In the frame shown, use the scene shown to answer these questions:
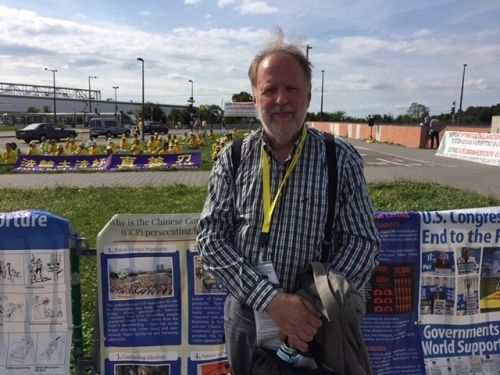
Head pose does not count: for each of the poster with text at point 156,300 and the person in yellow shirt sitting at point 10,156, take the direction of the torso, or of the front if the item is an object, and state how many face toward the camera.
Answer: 2

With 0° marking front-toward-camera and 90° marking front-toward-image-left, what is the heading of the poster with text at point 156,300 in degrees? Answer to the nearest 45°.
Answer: approximately 0°

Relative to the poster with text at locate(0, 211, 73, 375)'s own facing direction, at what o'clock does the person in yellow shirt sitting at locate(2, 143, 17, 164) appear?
The person in yellow shirt sitting is roughly at 6 o'clock from the poster with text.

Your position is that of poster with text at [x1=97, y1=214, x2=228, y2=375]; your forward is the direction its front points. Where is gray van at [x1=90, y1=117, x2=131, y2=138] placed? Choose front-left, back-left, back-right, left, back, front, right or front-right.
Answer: back

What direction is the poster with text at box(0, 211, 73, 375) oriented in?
toward the camera

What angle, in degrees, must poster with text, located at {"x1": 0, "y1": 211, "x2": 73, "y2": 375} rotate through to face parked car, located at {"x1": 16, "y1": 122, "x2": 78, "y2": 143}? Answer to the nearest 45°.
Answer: approximately 180°

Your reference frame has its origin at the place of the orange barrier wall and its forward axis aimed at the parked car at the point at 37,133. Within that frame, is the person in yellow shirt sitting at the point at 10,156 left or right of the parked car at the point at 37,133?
left

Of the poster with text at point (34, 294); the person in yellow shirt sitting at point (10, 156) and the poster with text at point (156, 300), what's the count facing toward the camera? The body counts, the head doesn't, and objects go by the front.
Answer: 3

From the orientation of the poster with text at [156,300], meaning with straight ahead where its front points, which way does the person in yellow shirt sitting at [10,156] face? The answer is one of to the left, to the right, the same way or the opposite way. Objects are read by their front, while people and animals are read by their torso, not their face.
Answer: the same way

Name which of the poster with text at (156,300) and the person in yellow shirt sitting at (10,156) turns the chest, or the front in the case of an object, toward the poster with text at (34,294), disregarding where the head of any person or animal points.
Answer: the person in yellow shirt sitting

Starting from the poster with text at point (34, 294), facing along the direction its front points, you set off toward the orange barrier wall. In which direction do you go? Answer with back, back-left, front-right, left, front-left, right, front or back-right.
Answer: back-left

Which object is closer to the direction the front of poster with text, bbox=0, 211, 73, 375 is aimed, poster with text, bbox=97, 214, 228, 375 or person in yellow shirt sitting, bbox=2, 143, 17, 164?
the poster with text

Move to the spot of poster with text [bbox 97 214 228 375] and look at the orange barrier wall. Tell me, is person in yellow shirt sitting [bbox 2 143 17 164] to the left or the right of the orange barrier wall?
left

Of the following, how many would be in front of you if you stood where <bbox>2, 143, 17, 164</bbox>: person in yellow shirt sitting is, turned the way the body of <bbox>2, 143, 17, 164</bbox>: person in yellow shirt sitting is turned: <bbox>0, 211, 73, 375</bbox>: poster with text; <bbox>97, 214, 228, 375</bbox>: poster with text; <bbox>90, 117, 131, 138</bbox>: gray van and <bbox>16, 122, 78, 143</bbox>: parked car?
2

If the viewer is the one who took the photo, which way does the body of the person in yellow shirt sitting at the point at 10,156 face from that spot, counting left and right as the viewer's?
facing the viewer
